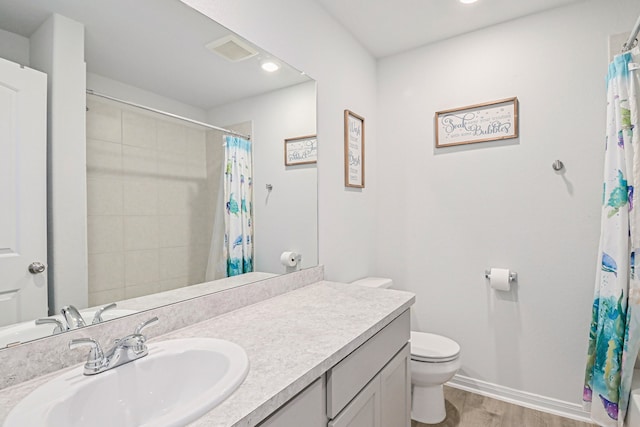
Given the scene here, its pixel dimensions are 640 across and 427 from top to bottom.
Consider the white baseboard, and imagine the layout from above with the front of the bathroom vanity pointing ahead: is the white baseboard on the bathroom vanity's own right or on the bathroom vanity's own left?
on the bathroom vanity's own left

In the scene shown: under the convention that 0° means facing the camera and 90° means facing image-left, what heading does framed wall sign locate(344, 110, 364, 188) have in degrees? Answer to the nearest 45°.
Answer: approximately 315°

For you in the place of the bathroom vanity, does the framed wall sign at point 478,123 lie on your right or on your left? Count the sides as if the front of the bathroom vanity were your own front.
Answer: on your left

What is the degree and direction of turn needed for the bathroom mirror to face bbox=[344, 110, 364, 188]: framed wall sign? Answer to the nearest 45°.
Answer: approximately 90° to its left

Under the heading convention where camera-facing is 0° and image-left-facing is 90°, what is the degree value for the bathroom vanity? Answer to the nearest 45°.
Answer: approximately 315°

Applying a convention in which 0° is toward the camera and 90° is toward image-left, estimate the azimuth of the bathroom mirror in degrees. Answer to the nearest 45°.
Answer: approximately 315°

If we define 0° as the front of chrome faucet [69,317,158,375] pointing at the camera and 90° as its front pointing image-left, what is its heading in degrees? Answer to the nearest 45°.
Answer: approximately 315°

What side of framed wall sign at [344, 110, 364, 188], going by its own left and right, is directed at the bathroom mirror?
right
